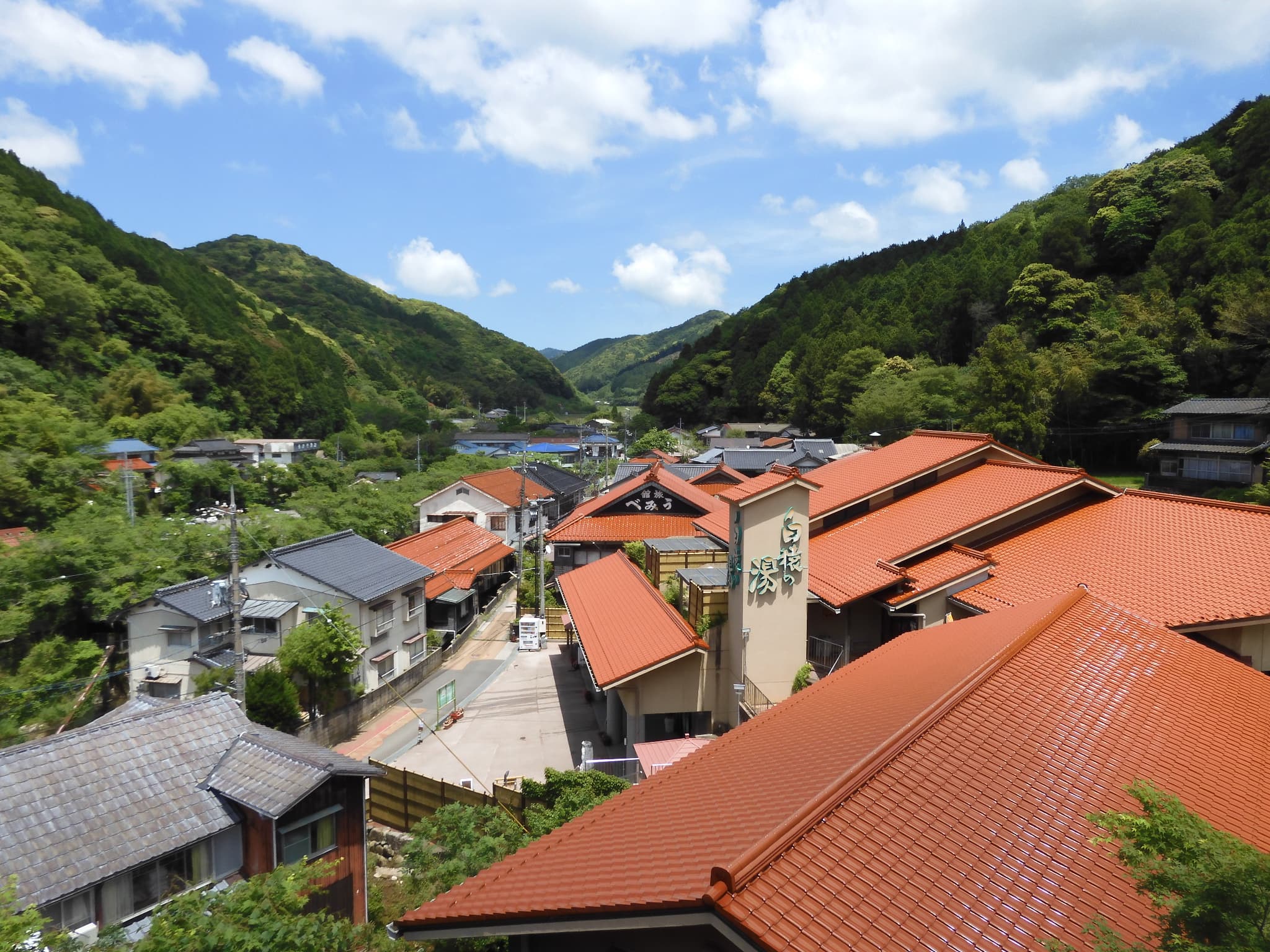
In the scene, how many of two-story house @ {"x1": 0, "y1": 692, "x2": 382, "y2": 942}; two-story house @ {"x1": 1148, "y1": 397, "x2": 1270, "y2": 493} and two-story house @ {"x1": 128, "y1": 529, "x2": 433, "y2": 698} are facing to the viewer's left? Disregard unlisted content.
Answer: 0

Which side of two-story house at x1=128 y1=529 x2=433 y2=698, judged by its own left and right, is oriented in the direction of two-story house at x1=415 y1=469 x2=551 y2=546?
left

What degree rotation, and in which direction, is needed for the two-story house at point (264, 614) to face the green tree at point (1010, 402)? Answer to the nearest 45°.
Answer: approximately 45° to its left

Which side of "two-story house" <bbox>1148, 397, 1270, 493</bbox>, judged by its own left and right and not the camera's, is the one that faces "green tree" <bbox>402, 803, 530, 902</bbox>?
front

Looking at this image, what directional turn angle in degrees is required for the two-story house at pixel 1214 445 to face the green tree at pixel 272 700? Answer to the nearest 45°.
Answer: approximately 45° to its right

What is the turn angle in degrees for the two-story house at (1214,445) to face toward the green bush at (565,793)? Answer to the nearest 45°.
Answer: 0° — it already faces it

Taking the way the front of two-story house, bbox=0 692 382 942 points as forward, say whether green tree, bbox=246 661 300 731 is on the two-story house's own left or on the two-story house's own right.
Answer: on the two-story house's own left

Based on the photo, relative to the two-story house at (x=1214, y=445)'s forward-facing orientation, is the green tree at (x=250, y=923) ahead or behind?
ahead

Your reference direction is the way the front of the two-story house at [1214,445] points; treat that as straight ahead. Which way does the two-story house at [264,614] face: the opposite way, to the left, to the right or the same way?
to the left

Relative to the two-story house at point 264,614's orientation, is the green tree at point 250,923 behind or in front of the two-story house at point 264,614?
in front

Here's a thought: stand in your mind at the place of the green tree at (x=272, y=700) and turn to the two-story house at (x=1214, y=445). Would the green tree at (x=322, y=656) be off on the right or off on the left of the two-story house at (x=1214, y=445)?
left

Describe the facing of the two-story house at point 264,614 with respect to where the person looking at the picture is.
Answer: facing the viewer and to the right of the viewer

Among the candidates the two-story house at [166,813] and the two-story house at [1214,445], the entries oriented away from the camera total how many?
0

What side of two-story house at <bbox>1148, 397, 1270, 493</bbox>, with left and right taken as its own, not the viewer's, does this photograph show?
front
